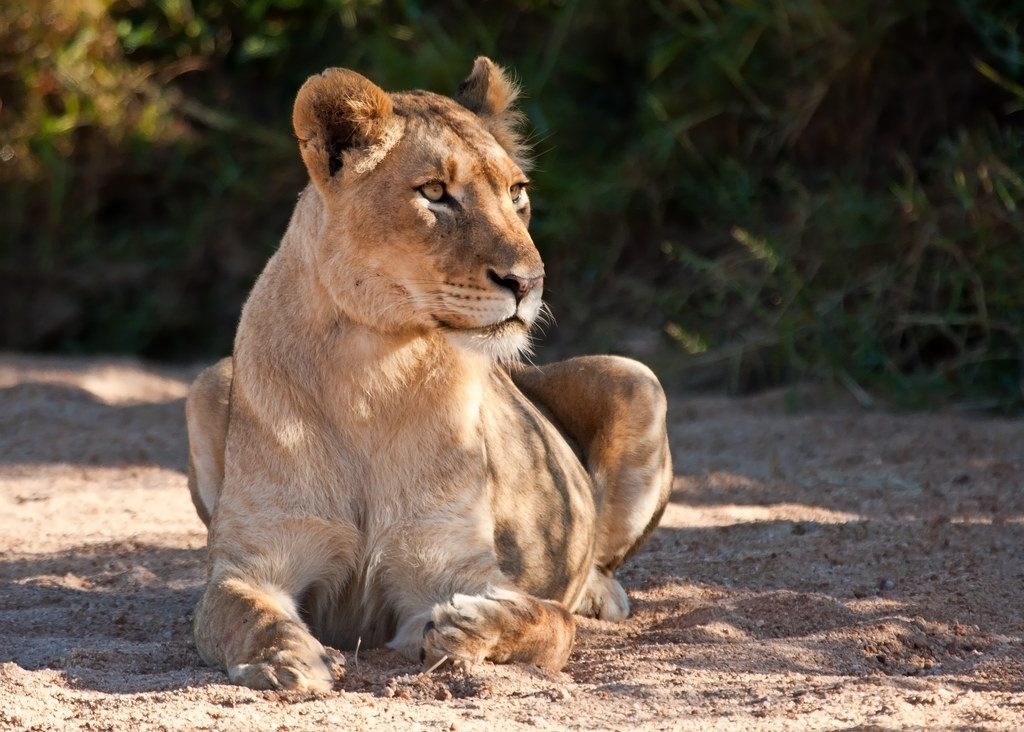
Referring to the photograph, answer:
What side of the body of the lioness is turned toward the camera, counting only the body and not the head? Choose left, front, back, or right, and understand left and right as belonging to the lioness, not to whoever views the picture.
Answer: front
